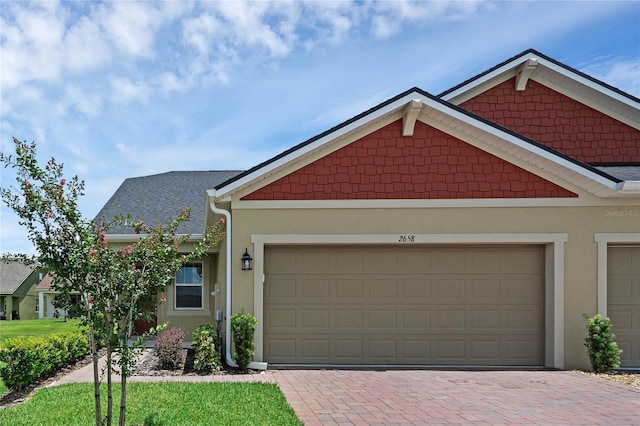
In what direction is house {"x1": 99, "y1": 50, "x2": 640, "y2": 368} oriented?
toward the camera

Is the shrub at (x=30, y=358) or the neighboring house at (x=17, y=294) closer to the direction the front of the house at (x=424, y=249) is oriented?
the shrub

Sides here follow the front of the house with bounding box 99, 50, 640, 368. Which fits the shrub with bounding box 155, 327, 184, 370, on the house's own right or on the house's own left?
on the house's own right

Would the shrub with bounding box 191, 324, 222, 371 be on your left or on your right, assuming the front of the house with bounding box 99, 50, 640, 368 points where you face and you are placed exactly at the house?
on your right

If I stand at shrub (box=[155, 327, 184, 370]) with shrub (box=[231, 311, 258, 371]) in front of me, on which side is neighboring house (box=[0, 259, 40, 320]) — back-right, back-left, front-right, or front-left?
back-left

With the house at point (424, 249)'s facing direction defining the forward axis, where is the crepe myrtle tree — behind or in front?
in front

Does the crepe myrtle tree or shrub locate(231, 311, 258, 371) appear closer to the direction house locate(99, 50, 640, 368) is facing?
the crepe myrtle tree
